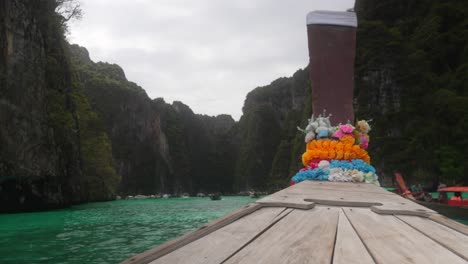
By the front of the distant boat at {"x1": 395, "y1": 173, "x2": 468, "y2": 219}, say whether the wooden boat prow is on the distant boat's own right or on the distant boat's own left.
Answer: on the distant boat's own left

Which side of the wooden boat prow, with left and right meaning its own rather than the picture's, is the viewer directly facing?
back

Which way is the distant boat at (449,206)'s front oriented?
to the viewer's left

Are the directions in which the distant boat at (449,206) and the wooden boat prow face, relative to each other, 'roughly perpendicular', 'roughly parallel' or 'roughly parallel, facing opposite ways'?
roughly perpendicular

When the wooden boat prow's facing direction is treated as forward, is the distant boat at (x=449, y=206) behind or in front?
in front
